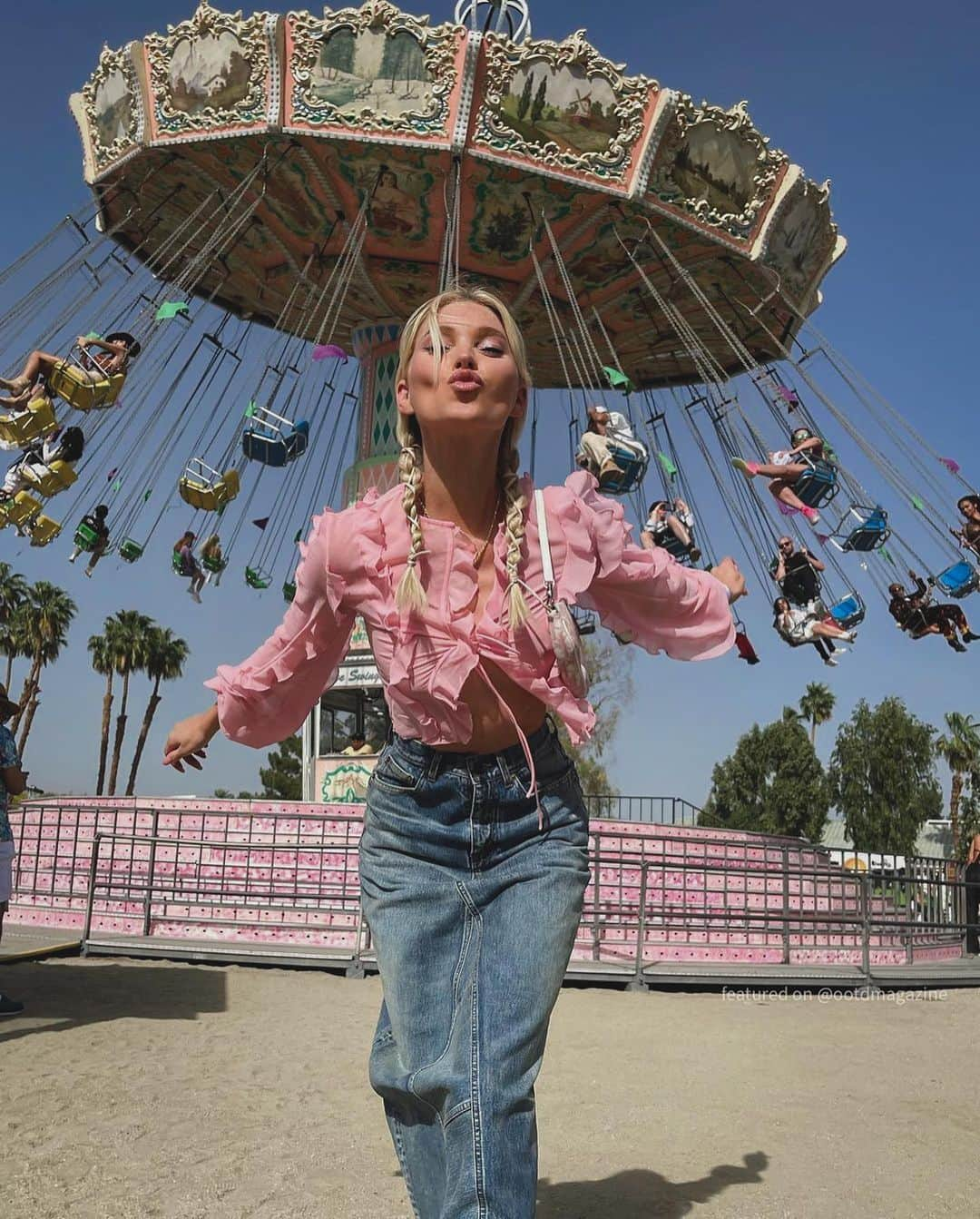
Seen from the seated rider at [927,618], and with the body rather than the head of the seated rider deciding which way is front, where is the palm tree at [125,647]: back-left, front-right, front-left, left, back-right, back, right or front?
back

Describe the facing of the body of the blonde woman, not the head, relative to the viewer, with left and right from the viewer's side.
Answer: facing the viewer

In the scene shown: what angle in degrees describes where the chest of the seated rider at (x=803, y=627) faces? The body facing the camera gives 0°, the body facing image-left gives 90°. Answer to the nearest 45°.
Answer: approximately 315°

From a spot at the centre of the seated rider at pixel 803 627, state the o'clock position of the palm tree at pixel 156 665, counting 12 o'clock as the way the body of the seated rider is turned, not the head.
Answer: The palm tree is roughly at 6 o'clock from the seated rider.

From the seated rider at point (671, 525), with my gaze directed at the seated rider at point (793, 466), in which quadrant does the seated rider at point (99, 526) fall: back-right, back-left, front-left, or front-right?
back-right

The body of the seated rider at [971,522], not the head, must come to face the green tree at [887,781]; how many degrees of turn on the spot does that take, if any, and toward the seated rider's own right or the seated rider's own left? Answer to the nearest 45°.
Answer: approximately 135° to the seated rider's own right

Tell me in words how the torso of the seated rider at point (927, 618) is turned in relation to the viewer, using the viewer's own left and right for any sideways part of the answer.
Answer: facing the viewer and to the right of the viewer
